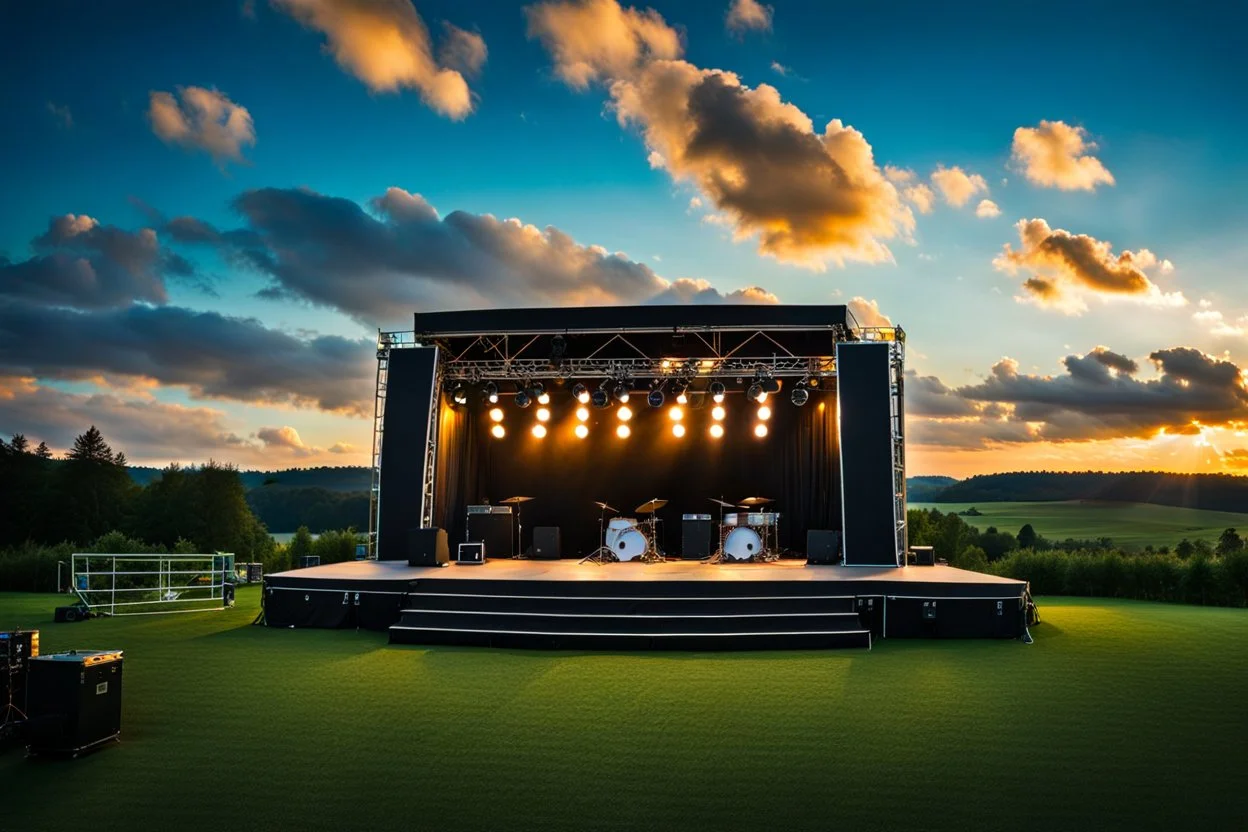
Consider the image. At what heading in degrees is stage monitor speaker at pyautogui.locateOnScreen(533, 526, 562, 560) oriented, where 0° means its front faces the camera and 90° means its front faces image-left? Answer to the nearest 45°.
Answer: approximately 0°

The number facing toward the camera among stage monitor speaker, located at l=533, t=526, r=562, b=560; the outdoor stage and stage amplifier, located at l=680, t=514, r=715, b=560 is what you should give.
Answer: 3

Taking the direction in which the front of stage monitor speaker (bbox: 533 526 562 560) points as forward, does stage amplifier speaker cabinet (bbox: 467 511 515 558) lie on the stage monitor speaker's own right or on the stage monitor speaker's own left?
on the stage monitor speaker's own right

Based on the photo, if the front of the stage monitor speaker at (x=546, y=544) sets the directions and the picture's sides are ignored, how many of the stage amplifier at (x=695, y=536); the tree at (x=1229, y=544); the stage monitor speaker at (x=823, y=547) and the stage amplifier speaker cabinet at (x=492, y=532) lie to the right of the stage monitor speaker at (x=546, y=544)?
1

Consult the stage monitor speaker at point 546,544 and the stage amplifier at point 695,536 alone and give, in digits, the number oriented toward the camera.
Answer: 2

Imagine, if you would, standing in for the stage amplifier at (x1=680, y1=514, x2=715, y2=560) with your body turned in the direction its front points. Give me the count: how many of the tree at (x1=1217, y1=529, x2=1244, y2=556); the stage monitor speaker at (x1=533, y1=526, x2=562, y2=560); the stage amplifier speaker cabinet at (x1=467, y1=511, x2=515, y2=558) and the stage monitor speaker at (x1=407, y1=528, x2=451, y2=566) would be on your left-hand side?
1

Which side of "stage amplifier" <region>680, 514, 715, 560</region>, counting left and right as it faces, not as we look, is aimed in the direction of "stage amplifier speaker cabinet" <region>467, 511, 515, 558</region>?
right

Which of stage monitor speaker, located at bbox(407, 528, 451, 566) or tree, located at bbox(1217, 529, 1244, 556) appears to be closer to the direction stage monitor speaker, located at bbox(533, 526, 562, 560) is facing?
the stage monitor speaker

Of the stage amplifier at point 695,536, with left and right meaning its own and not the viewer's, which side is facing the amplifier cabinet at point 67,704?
front

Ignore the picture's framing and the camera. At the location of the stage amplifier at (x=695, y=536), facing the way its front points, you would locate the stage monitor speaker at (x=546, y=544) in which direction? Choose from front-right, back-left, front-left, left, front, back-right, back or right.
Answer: right
